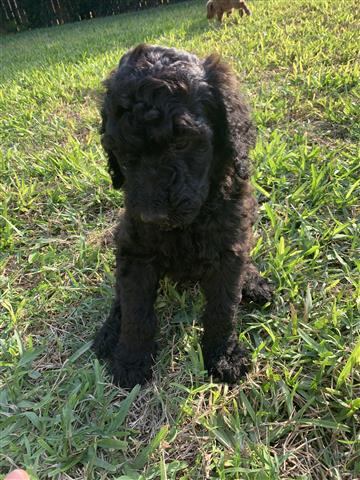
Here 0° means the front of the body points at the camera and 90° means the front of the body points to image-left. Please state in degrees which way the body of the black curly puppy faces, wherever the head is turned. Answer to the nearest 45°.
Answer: approximately 0°

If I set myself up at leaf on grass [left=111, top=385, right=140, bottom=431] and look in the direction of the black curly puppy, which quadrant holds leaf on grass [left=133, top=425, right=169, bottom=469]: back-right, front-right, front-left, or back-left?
back-right

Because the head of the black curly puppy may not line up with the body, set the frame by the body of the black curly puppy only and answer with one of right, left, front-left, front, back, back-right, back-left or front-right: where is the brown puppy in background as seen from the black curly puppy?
back

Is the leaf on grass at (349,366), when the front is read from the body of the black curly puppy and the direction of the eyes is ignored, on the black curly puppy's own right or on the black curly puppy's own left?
on the black curly puppy's own left

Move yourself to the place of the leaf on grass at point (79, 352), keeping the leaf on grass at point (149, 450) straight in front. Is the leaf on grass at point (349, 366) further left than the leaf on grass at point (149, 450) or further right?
left
